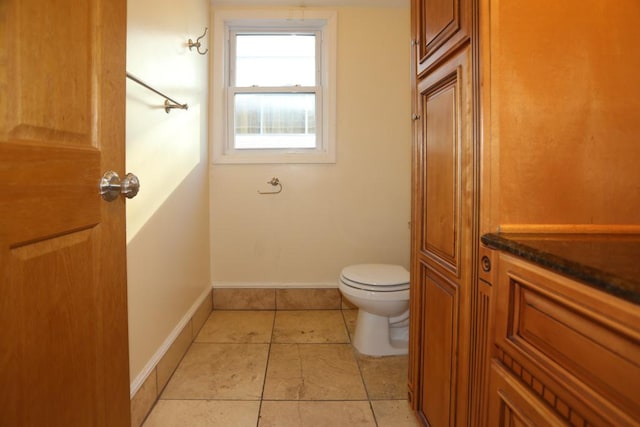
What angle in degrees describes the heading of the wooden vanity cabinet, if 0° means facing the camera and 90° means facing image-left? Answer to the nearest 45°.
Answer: approximately 45°

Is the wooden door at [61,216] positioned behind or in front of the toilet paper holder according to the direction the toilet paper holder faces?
in front

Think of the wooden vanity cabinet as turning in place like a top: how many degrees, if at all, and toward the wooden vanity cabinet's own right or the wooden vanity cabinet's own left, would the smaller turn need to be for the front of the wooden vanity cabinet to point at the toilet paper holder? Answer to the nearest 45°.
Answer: approximately 90° to the wooden vanity cabinet's own right

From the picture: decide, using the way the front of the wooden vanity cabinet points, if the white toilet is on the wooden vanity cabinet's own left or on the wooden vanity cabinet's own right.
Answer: on the wooden vanity cabinet's own right

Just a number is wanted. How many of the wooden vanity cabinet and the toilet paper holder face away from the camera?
0
